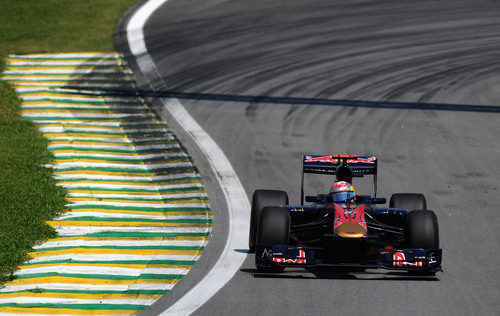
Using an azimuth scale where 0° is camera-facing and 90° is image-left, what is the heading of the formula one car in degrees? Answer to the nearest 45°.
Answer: approximately 0°
